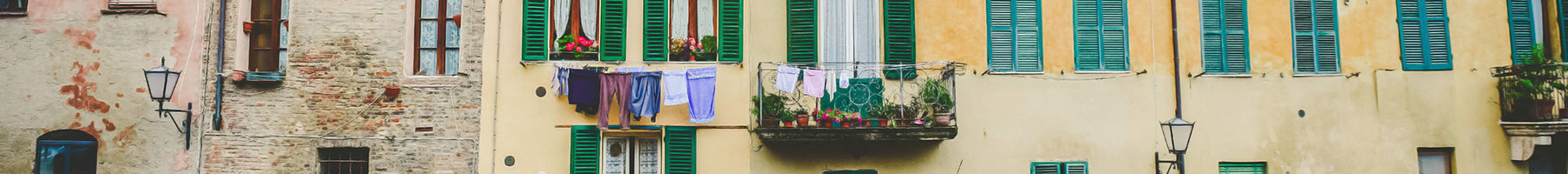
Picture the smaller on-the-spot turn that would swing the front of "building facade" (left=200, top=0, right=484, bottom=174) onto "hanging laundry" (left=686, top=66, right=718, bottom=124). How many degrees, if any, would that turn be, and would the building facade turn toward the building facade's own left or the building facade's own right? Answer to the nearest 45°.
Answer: approximately 45° to the building facade's own left

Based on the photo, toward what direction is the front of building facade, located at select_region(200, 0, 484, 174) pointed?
toward the camera

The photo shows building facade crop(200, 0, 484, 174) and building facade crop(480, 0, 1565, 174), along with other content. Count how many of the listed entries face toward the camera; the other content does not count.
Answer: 2

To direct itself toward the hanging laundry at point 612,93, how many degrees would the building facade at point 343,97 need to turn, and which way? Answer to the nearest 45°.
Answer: approximately 45° to its left

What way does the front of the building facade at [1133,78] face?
toward the camera
